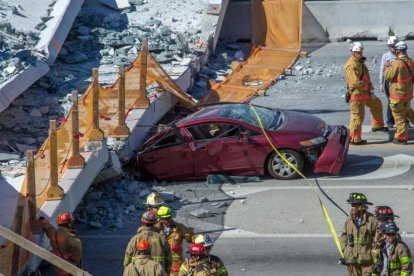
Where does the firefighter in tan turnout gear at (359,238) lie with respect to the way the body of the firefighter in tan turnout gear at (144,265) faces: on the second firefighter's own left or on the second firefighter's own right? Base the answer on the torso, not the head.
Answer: on the second firefighter's own right

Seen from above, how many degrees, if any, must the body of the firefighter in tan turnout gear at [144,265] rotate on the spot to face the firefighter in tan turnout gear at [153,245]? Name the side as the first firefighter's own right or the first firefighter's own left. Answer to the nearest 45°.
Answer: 0° — they already face them

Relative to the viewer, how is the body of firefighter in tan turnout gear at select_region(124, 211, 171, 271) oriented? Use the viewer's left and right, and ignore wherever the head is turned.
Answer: facing away from the viewer

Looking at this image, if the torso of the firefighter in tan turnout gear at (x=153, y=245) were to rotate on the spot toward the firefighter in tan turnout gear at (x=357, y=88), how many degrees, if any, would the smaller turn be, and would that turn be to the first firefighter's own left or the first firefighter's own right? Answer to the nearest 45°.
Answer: approximately 45° to the first firefighter's own right

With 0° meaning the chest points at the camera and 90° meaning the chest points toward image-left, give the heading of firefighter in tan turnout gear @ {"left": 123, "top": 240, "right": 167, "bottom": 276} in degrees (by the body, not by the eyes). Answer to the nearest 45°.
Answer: approximately 180°

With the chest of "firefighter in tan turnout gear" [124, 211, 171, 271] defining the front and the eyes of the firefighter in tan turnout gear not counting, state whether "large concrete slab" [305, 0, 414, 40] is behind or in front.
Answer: in front
